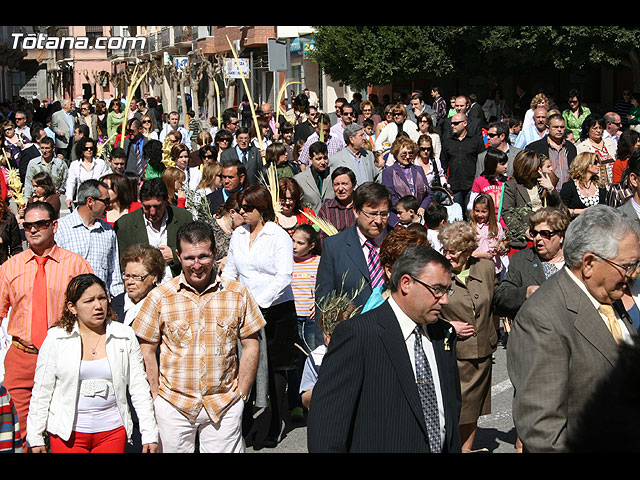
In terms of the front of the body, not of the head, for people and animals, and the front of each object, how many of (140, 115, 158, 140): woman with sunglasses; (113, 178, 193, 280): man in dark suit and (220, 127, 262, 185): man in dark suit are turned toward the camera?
3

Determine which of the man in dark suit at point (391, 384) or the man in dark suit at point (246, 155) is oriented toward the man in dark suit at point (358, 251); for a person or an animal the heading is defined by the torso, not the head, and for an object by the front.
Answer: the man in dark suit at point (246, 155)

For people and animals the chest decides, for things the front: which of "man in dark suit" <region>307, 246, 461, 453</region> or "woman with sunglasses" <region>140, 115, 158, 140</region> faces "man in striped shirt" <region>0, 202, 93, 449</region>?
the woman with sunglasses

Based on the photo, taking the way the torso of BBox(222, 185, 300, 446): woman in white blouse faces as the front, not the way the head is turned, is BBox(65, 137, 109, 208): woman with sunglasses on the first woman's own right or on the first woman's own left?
on the first woman's own right

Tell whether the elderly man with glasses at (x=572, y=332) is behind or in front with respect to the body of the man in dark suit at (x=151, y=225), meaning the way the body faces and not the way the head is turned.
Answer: in front

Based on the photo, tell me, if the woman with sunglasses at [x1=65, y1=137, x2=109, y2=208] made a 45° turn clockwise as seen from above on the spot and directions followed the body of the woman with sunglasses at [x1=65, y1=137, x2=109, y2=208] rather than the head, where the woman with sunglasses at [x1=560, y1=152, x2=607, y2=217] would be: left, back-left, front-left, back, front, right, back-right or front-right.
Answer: left

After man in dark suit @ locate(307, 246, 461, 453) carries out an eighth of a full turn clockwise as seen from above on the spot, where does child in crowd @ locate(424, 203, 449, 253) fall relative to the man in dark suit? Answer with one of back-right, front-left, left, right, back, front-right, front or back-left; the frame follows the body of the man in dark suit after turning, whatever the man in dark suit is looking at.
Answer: back

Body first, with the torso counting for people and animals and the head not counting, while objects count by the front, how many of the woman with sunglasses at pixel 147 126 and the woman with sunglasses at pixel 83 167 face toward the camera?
2

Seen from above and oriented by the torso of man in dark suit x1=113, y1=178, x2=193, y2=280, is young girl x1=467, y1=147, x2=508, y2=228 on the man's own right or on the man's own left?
on the man's own left

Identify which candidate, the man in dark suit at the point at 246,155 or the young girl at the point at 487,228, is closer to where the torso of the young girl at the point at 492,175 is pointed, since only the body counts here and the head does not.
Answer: the young girl

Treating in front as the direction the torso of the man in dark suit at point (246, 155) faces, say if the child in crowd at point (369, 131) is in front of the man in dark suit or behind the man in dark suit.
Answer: behind
